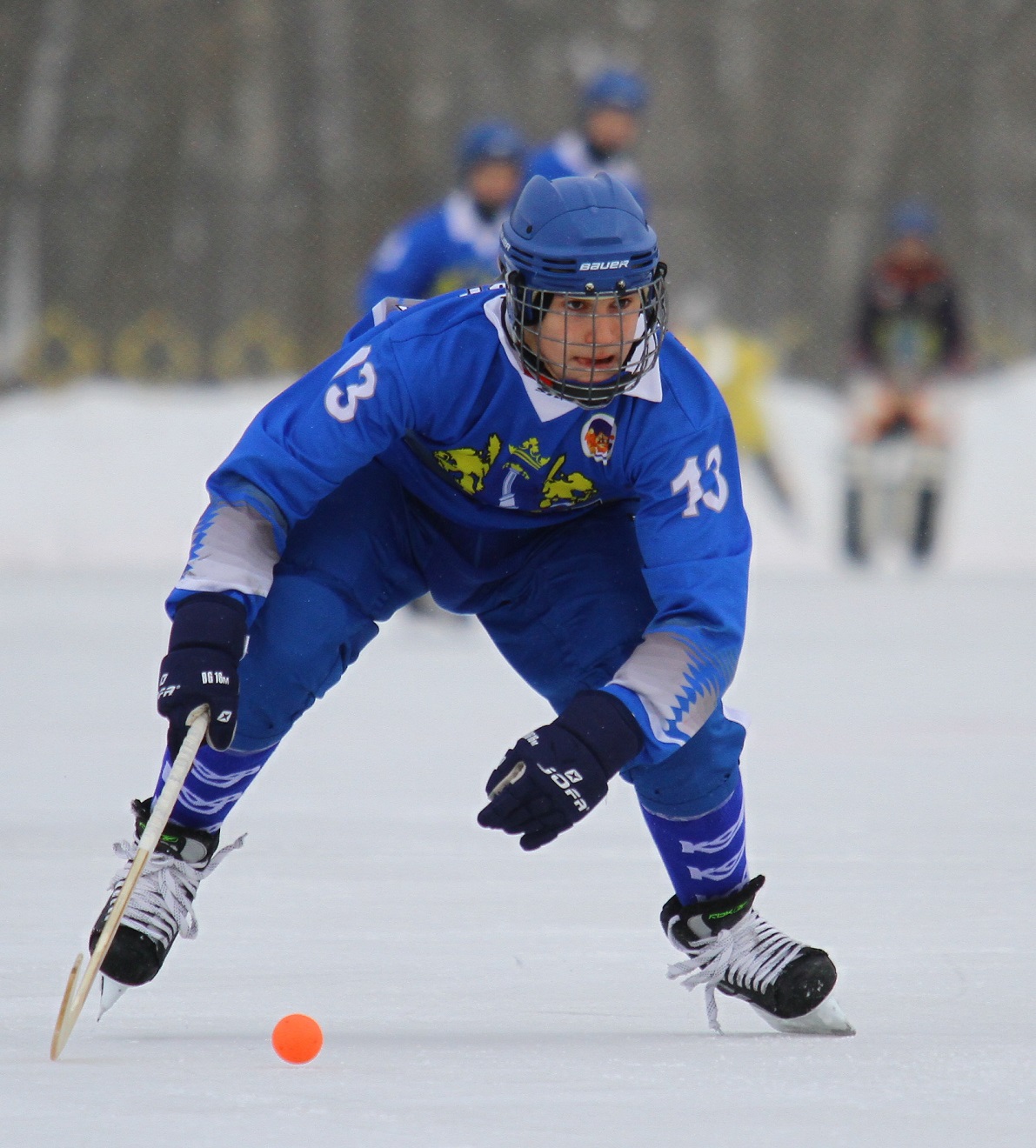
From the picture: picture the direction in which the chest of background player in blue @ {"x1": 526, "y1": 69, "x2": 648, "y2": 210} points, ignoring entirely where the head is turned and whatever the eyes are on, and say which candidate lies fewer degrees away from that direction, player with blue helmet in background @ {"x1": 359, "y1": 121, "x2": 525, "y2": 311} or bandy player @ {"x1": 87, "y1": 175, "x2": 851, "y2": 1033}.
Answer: the bandy player

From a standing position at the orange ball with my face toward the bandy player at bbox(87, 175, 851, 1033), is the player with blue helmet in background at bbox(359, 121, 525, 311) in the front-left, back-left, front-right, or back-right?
front-left

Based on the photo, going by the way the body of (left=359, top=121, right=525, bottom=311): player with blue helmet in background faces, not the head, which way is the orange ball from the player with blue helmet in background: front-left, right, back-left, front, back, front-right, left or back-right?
front-right

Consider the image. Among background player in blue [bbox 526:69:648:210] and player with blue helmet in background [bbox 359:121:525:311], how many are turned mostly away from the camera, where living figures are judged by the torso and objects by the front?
0

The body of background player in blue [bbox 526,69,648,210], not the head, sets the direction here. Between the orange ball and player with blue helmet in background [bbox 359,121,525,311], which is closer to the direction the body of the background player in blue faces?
the orange ball

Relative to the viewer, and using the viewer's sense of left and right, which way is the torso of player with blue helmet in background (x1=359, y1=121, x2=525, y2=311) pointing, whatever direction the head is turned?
facing the viewer and to the right of the viewer

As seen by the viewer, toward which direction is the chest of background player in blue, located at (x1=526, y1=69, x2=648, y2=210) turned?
toward the camera

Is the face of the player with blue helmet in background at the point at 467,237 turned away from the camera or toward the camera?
toward the camera

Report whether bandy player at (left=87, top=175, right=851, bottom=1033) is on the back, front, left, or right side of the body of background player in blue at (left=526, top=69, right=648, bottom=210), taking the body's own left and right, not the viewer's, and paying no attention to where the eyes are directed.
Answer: front

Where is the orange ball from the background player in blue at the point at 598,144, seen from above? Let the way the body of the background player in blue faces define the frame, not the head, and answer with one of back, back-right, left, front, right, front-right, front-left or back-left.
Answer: front

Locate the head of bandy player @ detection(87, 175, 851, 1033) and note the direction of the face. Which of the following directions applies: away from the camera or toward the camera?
toward the camera
